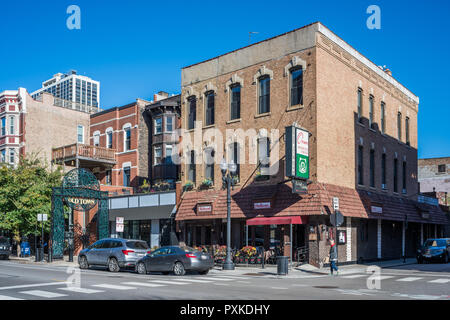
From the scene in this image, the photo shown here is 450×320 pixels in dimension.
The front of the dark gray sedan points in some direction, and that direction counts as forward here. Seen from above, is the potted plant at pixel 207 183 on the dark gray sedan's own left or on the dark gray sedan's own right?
on the dark gray sedan's own right

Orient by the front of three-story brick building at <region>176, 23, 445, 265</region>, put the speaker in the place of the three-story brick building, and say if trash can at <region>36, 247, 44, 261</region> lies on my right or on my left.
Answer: on my right

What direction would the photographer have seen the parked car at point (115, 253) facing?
facing away from the viewer and to the left of the viewer

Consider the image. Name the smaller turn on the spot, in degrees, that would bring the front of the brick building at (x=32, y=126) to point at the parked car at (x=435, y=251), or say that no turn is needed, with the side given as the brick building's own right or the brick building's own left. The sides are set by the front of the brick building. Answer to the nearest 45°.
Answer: approximately 90° to the brick building's own left

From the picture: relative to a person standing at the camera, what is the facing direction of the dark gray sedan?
facing away from the viewer and to the left of the viewer
